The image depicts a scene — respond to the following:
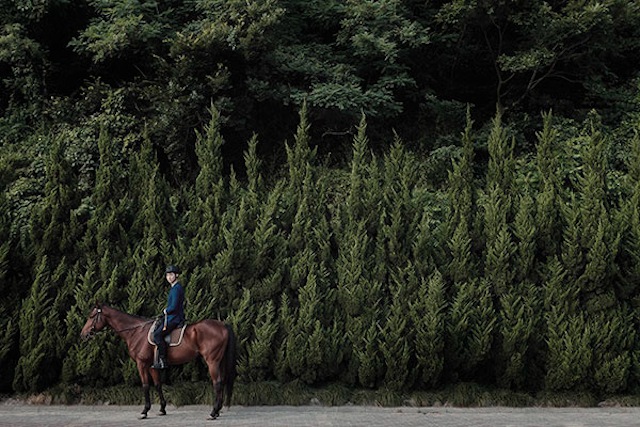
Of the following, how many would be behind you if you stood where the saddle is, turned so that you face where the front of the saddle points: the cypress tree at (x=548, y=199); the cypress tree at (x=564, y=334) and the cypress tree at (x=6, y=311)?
2

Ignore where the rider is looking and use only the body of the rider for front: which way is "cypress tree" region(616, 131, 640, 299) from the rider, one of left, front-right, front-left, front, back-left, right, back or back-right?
back

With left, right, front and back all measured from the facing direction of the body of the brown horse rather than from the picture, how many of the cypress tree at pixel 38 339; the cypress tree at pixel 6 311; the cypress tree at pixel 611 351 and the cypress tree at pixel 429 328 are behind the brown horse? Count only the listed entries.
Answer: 2

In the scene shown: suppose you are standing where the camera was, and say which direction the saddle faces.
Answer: facing to the left of the viewer

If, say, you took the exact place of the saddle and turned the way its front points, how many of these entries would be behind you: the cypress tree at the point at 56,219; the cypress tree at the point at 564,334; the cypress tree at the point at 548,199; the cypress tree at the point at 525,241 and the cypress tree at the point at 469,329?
4

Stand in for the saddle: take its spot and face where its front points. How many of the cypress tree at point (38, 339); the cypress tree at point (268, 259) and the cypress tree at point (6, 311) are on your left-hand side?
0

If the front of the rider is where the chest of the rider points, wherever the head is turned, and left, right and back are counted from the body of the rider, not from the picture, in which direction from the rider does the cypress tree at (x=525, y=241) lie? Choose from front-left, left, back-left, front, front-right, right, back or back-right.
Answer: back

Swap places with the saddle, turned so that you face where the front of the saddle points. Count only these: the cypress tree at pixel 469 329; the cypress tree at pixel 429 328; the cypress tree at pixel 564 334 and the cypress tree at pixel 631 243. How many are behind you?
4

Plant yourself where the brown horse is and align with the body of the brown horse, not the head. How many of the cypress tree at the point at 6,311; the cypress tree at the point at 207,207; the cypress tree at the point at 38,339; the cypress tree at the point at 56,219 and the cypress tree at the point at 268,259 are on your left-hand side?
0

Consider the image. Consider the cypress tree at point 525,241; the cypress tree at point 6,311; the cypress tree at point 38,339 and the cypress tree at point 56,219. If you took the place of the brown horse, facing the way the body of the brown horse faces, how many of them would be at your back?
1

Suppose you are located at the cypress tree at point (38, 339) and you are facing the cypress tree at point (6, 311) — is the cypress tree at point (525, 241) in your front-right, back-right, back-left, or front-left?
back-right

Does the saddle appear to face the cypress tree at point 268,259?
no

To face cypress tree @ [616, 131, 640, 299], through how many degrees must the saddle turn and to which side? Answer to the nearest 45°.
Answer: approximately 180°

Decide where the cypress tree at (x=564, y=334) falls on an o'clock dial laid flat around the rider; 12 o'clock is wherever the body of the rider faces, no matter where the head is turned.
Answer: The cypress tree is roughly at 6 o'clock from the rider.

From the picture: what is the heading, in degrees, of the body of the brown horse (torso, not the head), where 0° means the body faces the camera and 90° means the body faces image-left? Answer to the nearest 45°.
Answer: approximately 90°

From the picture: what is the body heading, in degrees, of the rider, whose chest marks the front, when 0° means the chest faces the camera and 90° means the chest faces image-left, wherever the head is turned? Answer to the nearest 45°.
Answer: approximately 90°

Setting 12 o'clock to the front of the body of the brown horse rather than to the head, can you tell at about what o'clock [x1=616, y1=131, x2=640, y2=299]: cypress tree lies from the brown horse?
The cypress tree is roughly at 6 o'clock from the brown horse.

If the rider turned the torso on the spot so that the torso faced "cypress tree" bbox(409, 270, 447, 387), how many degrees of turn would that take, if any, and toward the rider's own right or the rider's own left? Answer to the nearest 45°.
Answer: approximately 180°

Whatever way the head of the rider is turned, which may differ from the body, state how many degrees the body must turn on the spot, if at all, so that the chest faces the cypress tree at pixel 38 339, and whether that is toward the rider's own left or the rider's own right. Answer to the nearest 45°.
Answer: approximately 45° to the rider's own right
